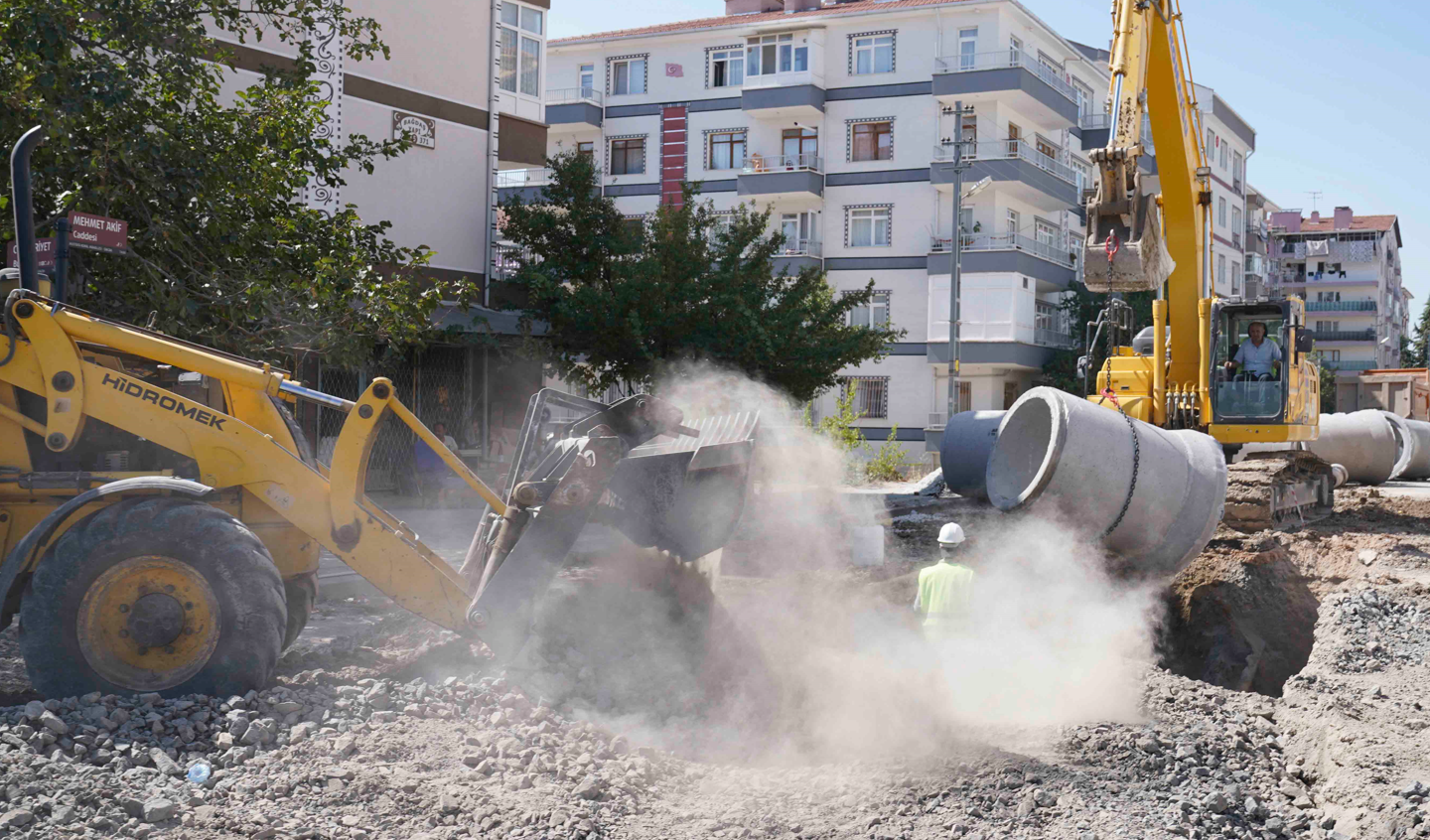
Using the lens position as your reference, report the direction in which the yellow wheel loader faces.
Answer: facing to the right of the viewer

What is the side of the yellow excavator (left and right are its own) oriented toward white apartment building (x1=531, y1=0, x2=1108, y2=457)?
back

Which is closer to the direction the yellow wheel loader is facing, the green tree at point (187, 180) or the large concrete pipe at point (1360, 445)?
the large concrete pipe

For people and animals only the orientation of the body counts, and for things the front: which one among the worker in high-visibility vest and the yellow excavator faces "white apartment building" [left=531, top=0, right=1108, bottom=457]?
the worker in high-visibility vest

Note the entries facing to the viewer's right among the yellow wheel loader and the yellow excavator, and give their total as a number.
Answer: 1

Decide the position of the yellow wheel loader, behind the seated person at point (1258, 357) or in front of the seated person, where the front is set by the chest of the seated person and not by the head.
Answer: in front

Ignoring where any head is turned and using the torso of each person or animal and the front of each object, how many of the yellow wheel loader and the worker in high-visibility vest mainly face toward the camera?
0

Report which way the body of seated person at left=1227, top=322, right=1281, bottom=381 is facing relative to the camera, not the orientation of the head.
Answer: toward the camera

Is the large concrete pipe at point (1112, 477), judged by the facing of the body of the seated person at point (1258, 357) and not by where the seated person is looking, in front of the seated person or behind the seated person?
in front

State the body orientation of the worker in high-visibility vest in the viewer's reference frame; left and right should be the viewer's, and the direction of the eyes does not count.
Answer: facing away from the viewer

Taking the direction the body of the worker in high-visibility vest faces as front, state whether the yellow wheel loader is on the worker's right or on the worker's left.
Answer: on the worker's left

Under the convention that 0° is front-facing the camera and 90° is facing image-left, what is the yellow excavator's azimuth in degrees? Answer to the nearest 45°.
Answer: approximately 0°

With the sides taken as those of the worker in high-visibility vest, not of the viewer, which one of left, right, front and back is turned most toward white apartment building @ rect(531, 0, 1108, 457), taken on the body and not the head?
front

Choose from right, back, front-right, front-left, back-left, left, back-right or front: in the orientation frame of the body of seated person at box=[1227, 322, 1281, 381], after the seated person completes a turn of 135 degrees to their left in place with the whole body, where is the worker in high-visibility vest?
back-right

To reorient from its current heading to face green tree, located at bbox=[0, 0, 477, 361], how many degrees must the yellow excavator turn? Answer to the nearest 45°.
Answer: approximately 45° to its right

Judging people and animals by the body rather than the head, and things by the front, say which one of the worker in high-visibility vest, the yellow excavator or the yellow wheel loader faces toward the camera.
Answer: the yellow excavator
